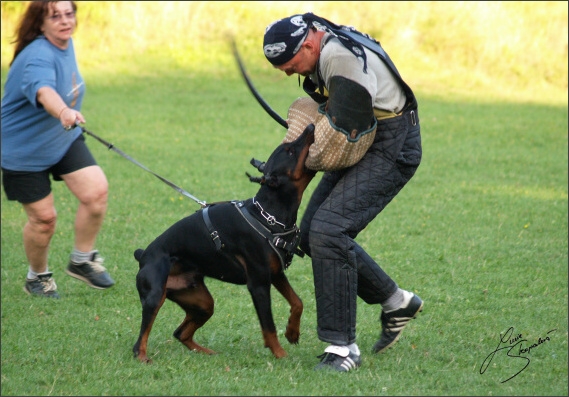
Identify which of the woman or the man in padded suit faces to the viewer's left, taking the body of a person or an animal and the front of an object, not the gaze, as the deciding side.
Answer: the man in padded suit

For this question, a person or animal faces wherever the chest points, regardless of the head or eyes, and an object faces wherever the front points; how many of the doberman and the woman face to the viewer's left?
0

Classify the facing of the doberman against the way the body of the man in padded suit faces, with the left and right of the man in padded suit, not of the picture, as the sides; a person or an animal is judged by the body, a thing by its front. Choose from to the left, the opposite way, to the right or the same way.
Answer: the opposite way

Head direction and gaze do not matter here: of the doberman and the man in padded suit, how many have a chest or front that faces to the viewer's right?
1

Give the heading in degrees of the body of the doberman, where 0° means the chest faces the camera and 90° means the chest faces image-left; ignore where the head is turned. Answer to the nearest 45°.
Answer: approximately 270°

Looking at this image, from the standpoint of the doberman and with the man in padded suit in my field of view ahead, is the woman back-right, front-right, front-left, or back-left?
back-left

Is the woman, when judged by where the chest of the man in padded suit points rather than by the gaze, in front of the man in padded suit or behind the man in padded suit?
in front

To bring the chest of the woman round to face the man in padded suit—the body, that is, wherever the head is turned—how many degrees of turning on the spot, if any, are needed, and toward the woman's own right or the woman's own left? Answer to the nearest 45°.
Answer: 0° — they already face them

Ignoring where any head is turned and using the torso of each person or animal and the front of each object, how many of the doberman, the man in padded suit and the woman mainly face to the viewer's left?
1

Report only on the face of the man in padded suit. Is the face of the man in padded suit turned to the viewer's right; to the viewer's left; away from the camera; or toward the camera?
to the viewer's left

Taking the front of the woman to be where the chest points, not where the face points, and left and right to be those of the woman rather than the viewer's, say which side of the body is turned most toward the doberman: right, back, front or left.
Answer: front

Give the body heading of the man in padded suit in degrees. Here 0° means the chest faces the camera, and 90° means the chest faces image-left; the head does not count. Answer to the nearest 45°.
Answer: approximately 90°

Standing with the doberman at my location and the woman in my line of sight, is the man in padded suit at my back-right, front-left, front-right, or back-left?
back-right
